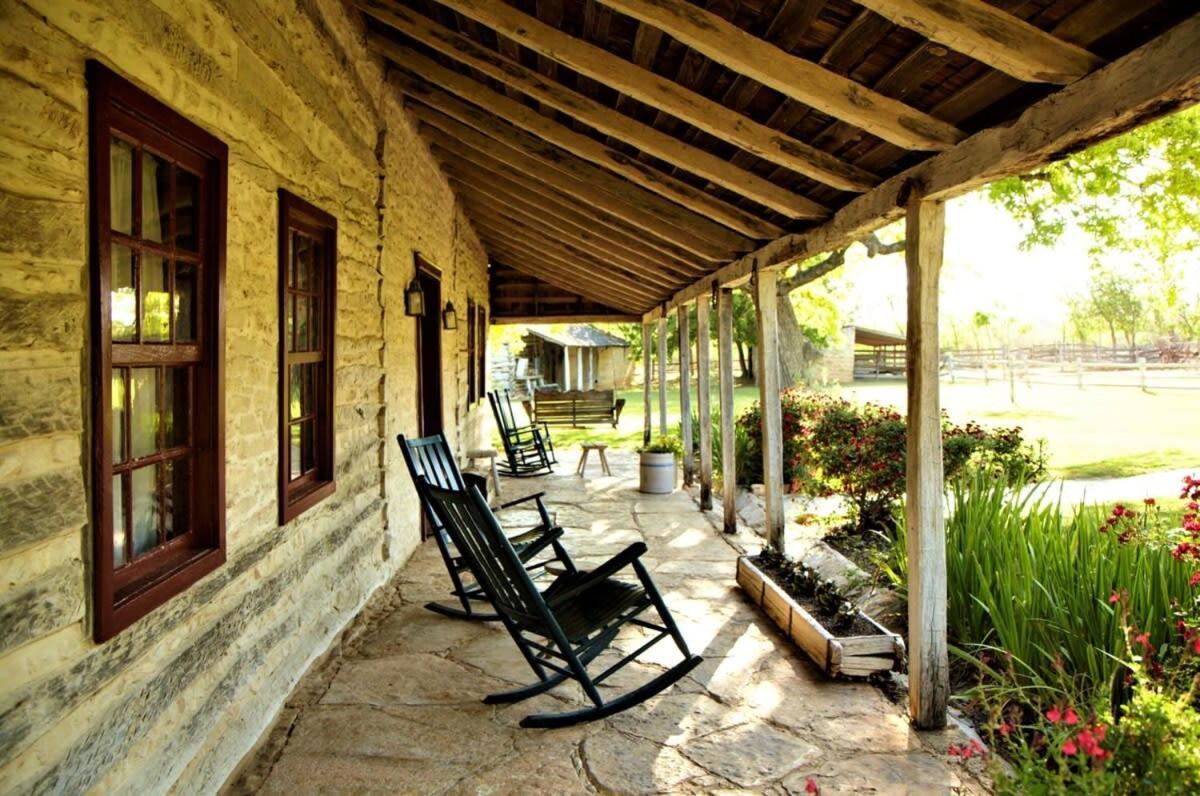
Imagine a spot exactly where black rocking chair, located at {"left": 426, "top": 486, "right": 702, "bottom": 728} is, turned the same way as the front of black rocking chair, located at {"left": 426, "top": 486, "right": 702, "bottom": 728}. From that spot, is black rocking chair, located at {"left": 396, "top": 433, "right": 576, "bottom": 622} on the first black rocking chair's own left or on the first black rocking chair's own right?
on the first black rocking chair's own left

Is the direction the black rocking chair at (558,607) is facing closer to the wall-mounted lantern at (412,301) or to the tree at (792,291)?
the tree

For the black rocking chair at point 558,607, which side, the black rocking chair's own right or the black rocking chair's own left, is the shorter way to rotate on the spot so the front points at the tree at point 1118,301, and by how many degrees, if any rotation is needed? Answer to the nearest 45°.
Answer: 0° — it already faces it

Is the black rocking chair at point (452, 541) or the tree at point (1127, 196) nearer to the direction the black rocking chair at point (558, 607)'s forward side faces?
the tree

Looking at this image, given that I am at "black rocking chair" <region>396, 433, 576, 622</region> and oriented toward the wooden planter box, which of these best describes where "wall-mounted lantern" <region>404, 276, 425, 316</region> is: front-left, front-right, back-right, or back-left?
back-left

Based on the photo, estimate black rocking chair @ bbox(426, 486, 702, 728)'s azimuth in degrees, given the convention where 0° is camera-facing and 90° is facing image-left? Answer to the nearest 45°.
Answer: approximately 225°

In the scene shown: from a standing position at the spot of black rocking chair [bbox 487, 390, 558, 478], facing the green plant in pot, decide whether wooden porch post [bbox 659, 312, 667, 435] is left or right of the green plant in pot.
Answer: left

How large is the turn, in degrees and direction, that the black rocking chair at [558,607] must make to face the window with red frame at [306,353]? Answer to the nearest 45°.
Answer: approximately 90° to its left

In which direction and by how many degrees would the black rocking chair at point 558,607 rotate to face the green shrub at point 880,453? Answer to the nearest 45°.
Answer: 0° — it already faces it

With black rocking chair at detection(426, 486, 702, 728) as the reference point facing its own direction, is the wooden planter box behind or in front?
in front

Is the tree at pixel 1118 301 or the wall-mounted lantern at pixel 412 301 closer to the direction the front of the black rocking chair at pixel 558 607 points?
the tree
